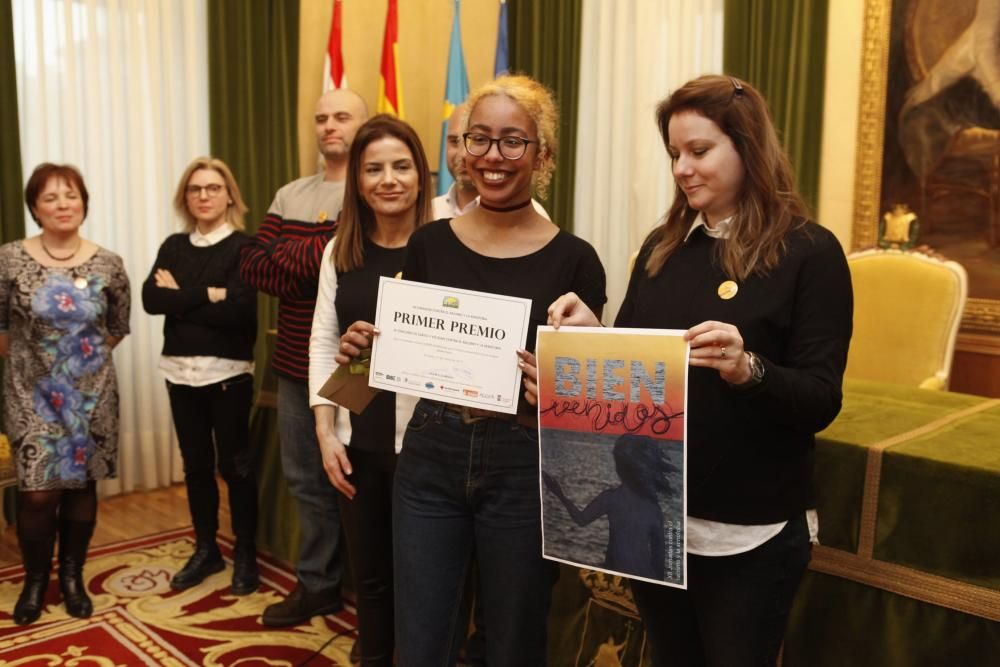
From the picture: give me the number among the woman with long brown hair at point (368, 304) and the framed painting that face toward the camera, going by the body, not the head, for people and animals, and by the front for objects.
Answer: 2

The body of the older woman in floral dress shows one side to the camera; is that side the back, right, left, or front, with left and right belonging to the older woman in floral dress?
front

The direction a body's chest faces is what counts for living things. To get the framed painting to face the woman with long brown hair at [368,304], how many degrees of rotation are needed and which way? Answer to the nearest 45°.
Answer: approximately 45° to its right

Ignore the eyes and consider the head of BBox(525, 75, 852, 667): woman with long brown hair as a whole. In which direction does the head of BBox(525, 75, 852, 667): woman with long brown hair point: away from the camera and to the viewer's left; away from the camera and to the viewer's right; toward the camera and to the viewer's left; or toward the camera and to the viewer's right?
toward the camera and to the viewer's left

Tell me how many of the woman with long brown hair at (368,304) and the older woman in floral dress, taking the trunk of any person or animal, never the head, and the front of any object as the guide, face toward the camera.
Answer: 2

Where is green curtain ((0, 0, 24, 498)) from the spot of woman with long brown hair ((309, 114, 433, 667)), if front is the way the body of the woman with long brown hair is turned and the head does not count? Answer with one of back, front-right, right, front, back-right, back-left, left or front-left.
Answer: back-right

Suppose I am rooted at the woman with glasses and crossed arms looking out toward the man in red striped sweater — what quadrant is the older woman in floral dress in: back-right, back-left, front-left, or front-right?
back-right

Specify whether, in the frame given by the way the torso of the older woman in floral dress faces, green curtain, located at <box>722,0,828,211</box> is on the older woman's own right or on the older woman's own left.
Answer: on the older woman's own left

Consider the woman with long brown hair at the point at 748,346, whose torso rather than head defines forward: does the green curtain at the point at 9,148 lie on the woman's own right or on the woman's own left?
on the woman's own right

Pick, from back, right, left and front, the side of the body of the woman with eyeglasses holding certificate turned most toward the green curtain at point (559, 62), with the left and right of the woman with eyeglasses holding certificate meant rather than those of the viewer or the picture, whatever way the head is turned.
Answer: back

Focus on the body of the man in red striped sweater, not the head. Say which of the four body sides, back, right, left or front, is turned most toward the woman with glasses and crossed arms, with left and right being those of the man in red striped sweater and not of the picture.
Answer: right
